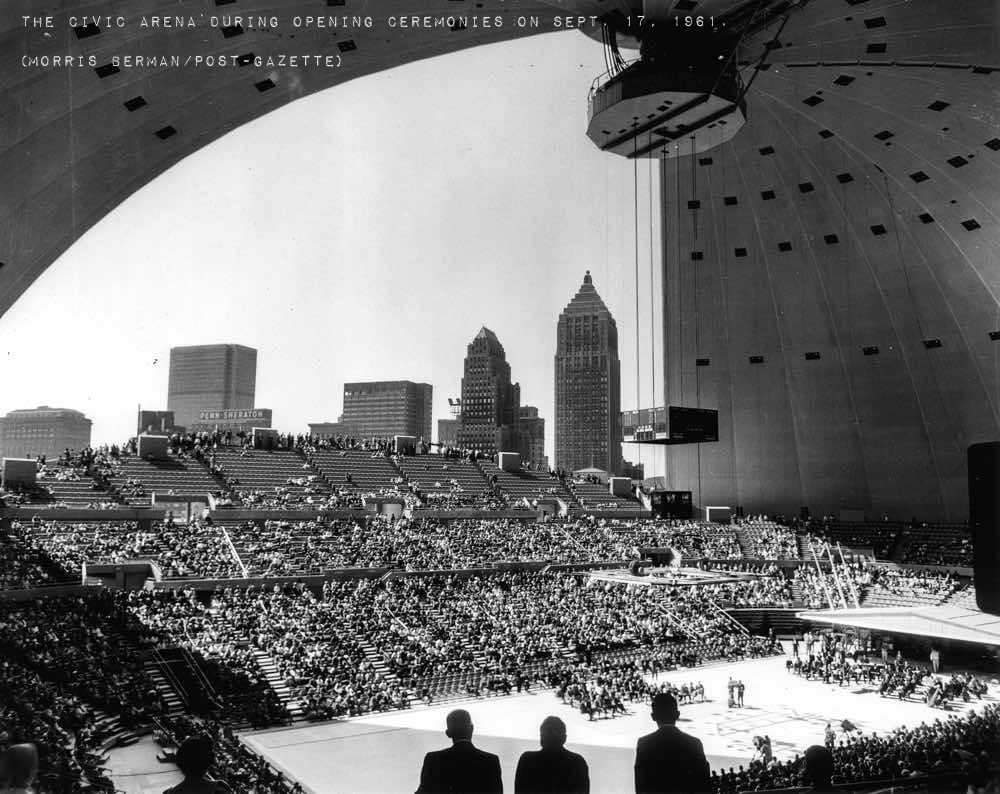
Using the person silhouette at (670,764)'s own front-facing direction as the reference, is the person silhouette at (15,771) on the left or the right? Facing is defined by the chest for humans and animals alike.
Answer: on its left

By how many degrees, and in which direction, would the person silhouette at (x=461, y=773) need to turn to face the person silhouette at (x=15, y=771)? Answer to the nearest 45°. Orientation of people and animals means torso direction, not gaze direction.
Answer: approximately 90° to its left

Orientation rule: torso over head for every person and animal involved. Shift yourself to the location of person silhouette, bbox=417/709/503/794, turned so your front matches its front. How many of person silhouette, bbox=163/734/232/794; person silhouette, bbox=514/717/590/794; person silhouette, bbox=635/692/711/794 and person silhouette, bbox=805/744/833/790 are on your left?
1

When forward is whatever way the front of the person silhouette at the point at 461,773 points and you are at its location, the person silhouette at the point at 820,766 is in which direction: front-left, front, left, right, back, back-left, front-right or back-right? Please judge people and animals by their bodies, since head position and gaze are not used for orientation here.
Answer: right

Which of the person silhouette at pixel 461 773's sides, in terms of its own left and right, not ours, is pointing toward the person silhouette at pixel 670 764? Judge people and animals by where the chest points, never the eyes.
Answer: right

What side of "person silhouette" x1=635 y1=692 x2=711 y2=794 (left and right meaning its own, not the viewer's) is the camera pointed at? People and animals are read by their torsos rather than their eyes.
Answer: back

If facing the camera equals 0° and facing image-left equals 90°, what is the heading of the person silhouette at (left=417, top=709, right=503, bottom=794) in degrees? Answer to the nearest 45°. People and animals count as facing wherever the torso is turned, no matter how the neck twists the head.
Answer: approximately 180°

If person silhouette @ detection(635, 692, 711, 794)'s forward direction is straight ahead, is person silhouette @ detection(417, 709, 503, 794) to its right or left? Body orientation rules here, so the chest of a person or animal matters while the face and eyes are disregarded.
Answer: on its left

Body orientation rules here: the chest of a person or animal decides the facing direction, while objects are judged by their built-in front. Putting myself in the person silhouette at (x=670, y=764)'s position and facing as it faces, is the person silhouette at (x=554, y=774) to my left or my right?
on my left

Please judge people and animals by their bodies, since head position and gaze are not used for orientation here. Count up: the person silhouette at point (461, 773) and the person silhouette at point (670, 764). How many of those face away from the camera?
2

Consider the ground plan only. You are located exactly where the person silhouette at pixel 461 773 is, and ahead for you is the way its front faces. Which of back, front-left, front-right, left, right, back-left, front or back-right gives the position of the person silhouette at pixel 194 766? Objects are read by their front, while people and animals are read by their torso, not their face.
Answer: left

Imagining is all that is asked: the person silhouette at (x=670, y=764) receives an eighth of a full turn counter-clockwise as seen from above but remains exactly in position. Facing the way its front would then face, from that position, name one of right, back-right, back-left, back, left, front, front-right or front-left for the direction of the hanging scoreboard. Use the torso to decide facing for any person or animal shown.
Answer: front-right
